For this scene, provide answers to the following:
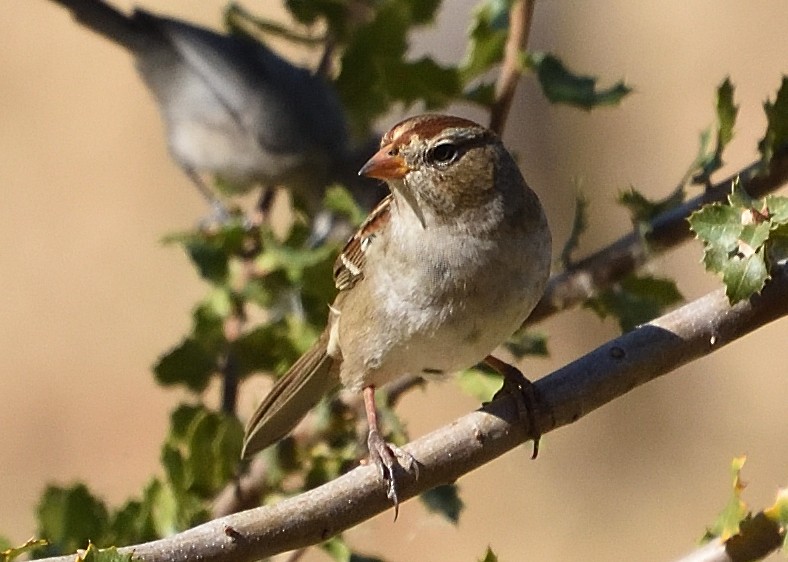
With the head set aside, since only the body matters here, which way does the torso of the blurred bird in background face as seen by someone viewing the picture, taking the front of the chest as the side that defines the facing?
to the viewer's right

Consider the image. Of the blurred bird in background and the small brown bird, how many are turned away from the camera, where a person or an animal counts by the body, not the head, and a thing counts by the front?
0

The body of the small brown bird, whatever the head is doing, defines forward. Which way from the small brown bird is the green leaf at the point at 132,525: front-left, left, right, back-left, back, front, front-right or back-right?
back-right
